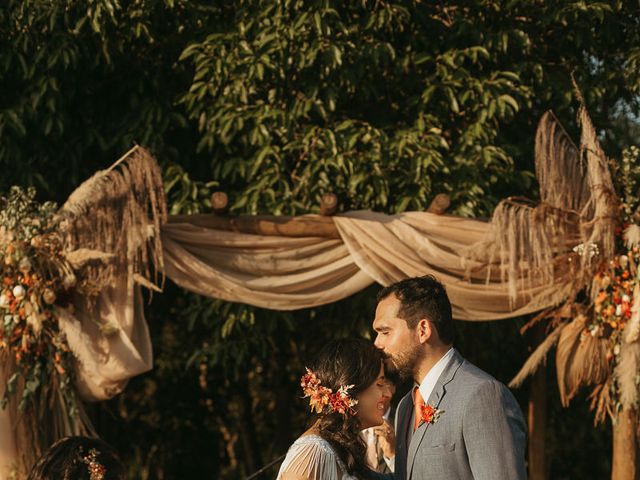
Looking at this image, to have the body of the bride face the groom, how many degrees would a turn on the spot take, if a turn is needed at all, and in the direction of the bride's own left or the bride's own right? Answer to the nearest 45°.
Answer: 0° — they already face them

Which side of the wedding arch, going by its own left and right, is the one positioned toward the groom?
front

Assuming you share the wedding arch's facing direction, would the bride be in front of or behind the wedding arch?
in front

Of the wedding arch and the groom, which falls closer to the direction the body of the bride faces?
the groom

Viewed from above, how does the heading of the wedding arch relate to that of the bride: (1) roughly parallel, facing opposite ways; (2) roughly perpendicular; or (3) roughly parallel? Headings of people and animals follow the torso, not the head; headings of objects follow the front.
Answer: roughly perpendicular

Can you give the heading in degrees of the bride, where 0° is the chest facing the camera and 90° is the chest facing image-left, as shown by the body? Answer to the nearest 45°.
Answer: approximately 270°

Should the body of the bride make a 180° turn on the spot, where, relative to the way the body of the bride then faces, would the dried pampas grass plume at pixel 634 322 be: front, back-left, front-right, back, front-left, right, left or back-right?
back-right

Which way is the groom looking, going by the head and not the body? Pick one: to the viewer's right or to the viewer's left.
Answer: to the viewer's left

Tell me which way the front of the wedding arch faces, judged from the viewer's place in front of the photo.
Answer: facing the viewer

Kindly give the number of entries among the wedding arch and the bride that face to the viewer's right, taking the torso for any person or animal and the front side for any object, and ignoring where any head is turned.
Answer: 1
